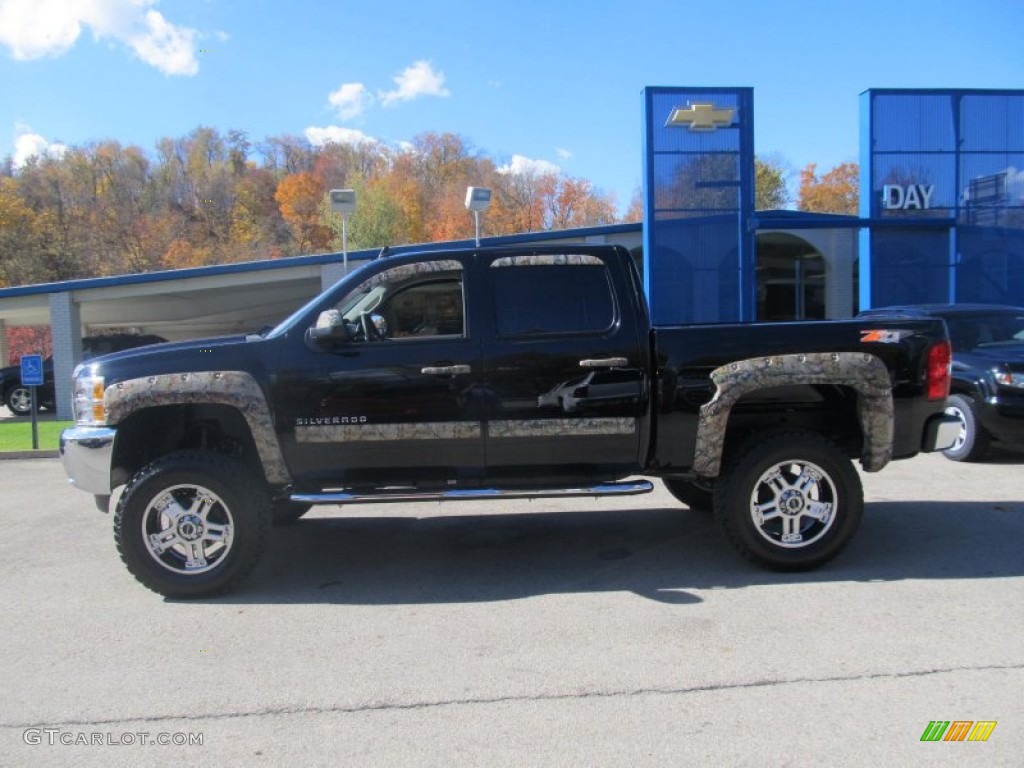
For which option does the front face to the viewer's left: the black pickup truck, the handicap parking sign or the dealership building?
the black pickup truck

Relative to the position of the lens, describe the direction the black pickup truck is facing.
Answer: facing to the left of the viewer

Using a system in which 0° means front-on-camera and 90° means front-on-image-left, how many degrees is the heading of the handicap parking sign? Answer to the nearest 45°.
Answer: approximately 0°

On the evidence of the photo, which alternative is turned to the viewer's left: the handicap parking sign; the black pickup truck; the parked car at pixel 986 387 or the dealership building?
the black pickup truck

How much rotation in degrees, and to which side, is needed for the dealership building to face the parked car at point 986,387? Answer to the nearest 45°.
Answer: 0° — it already faces it

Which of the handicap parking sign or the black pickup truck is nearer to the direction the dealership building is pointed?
the black pickup truck

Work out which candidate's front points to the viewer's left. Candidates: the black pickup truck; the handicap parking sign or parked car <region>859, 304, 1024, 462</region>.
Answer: the black pickup truck
